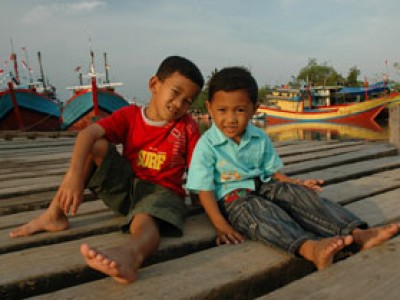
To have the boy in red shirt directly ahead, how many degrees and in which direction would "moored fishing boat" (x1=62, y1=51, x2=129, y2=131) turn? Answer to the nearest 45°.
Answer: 0° — it already faces them

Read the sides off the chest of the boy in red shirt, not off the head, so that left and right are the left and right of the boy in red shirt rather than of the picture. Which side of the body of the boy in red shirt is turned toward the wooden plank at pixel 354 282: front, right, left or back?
left

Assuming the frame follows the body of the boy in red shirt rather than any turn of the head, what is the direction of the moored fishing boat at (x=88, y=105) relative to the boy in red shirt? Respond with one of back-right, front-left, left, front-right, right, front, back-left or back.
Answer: back-right
